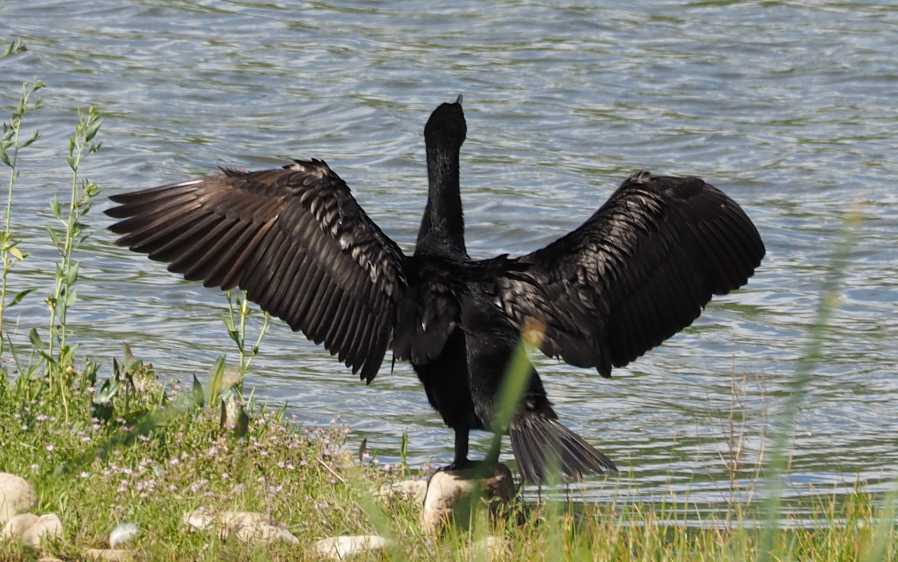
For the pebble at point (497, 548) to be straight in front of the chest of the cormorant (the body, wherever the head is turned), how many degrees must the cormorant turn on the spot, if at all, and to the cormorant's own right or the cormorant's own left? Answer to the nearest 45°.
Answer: approximately 135° to the cormorant's own left

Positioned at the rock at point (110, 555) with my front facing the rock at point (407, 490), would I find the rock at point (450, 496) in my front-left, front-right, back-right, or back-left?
front-right

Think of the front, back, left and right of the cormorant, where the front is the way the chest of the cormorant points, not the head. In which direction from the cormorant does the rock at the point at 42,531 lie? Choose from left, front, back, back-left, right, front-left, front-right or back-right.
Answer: left

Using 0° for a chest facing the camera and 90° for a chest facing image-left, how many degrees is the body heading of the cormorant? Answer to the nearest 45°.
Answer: approximately 135°

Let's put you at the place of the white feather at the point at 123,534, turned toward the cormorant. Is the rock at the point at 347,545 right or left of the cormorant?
right

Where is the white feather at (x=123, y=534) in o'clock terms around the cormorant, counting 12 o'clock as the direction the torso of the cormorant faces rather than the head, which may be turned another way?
The white feather is roughly at 9 o'clock from the cormorant.

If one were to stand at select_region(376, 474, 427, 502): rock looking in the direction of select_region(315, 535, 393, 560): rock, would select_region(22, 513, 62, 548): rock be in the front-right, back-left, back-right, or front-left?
front-right

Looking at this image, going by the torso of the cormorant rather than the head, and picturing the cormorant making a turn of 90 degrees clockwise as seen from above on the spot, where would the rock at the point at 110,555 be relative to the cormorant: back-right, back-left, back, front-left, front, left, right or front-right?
back

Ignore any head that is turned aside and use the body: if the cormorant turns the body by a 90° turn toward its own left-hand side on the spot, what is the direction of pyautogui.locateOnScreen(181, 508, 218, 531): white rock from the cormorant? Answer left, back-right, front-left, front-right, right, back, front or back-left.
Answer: front

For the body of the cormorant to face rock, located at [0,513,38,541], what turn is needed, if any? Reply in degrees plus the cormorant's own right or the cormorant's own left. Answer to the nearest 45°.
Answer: approximately 90° to the cormorant's own left

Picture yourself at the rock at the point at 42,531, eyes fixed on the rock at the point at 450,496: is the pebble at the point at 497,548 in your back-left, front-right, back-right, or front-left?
front-right
